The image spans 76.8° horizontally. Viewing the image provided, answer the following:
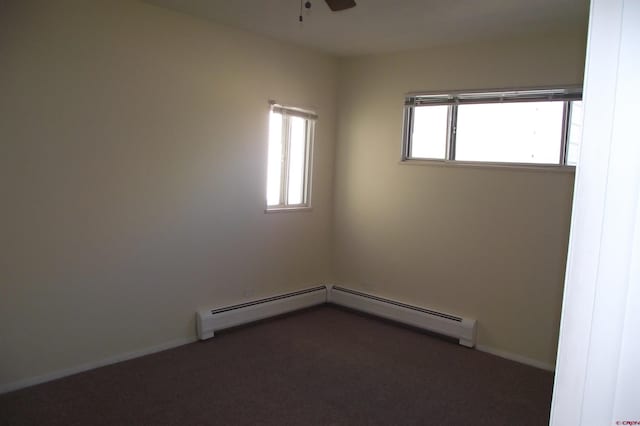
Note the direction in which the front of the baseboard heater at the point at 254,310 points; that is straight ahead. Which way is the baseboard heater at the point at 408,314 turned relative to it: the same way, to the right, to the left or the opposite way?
to the right

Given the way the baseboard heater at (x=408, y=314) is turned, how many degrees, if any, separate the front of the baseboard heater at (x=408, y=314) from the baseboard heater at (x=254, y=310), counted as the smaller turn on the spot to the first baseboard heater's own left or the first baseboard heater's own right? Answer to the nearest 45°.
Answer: approximately 45° to the first baseboard heater's own right

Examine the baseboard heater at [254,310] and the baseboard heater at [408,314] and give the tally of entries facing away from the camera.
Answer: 0

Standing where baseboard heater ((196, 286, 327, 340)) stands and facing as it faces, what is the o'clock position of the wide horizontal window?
The wide horizontal window is roughly at 11 o'clock from the baseboard heater.

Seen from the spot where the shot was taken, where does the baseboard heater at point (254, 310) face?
facing the viewer and to the right of the viewer

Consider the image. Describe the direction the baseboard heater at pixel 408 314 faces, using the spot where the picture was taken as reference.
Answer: facing the viewer and to the left of the viewer
